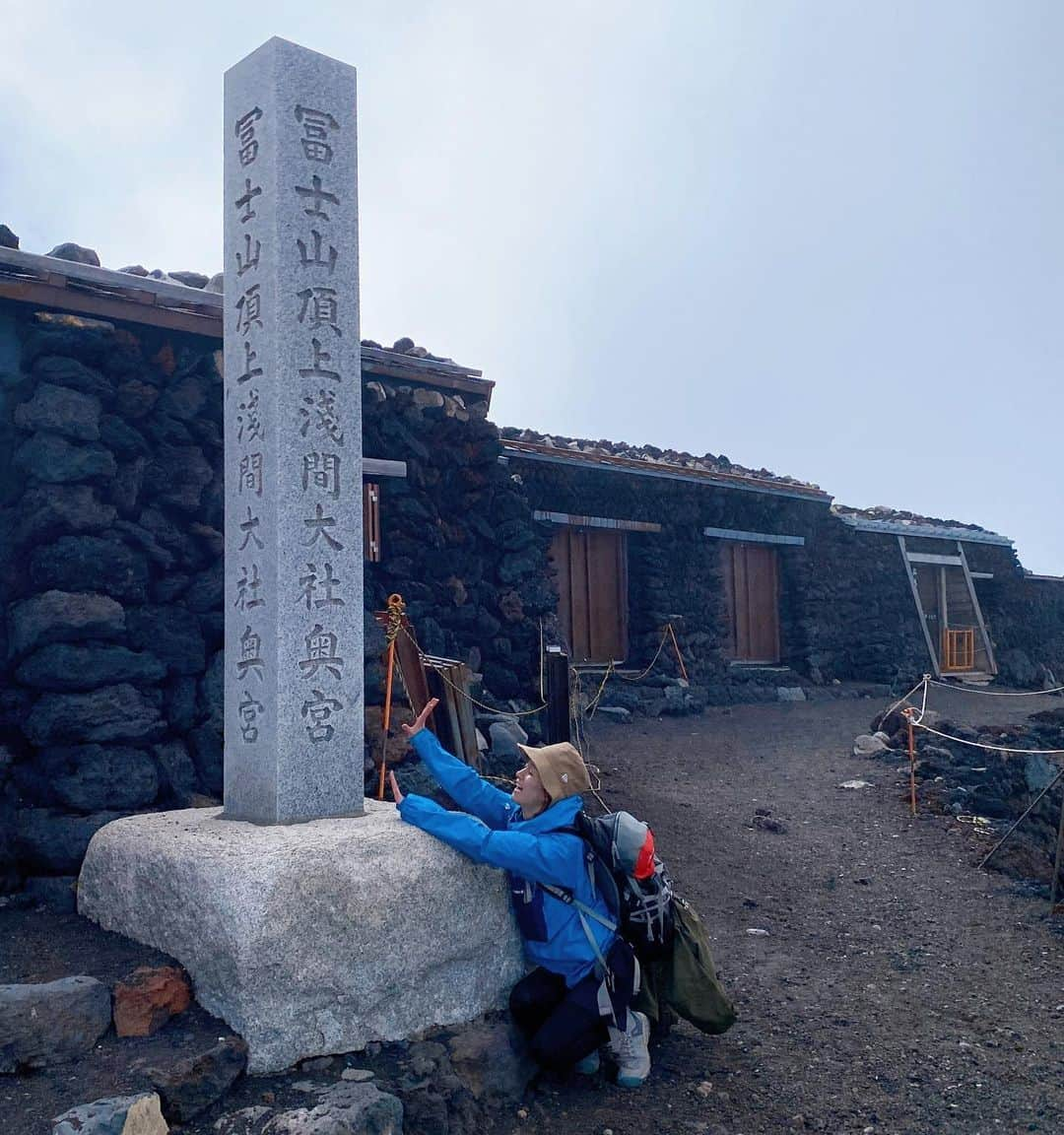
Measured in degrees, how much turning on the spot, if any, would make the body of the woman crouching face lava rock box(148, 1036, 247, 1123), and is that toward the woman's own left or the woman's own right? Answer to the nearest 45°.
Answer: approximately 45° to the woman's own left

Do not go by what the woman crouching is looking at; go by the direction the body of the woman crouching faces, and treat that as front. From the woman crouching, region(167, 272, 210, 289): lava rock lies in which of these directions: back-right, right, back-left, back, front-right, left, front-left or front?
front-right

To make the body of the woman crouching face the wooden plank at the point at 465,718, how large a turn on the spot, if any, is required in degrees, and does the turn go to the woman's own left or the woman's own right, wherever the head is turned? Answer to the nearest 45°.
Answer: approximately 90° to the woman's own right

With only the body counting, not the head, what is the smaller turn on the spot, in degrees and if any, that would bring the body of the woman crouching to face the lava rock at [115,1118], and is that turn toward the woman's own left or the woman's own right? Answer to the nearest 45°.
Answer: approximately 45° to the woman's own left

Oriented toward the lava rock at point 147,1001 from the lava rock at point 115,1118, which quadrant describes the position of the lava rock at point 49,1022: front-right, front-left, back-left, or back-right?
front-left

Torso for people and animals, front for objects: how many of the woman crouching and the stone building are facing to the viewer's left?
1

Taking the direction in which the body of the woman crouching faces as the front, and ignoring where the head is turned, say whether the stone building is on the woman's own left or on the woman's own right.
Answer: on the woman's own right

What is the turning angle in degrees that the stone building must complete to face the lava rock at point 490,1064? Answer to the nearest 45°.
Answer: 0° — it already faces it

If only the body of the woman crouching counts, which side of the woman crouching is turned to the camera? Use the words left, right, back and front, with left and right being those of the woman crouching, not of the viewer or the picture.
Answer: left

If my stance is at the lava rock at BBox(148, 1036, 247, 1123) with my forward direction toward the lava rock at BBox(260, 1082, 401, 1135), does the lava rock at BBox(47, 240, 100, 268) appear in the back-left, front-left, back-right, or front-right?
back-left

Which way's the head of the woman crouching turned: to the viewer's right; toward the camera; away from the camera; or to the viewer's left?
to the viewer's left
